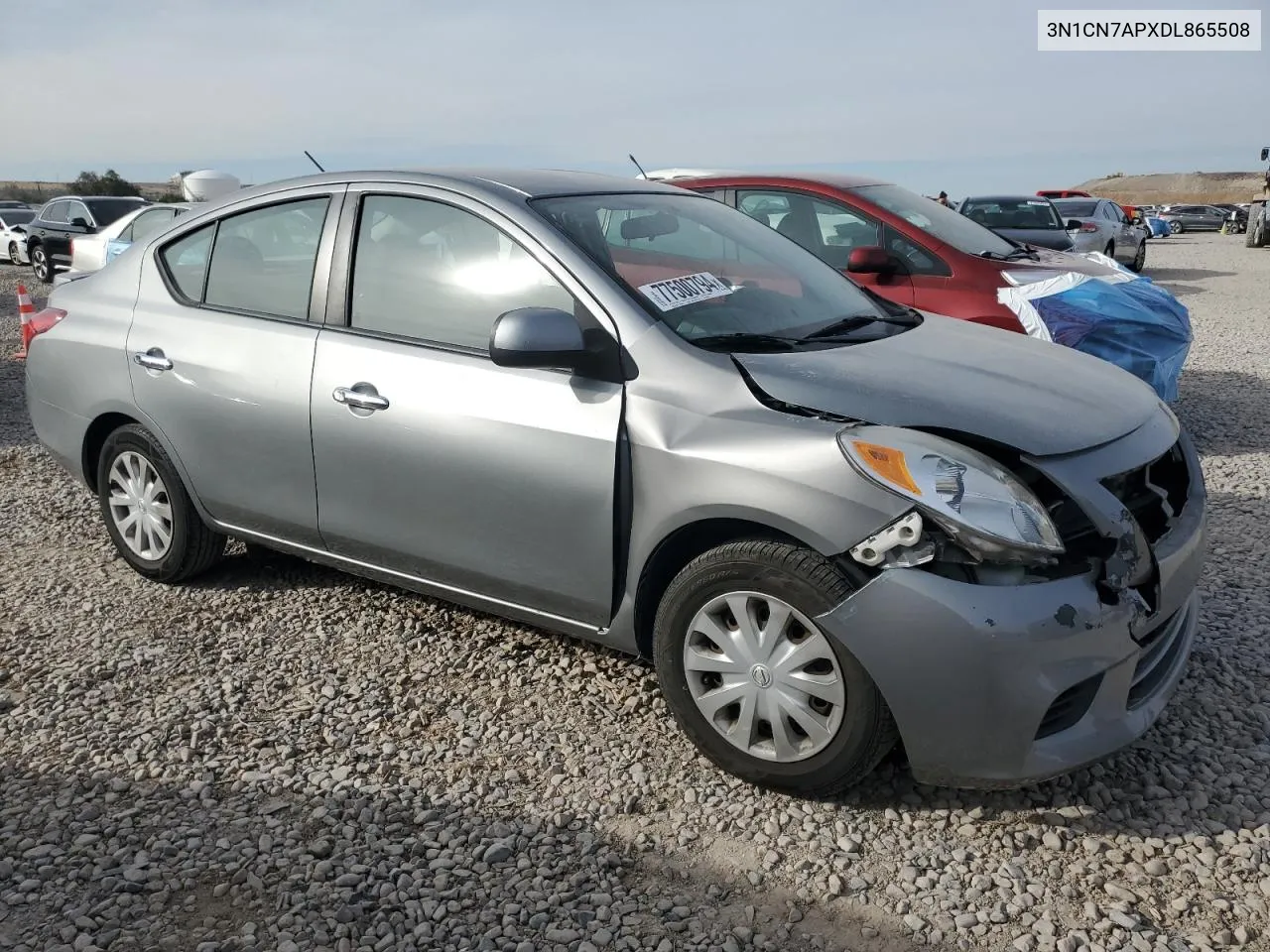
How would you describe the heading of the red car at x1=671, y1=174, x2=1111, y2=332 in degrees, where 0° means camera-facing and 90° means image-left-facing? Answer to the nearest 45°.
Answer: approximately 315°

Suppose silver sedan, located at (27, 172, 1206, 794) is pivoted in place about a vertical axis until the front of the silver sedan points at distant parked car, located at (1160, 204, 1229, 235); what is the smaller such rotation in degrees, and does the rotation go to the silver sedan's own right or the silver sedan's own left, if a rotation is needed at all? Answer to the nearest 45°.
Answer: approximately 90° to the silver sedan's own left

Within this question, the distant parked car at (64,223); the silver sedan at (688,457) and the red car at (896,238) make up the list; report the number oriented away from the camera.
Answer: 0

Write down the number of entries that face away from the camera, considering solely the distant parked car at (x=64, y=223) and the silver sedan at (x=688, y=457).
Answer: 0

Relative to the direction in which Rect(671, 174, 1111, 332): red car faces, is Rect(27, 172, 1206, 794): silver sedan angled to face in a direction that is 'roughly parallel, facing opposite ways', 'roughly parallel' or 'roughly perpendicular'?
roughly parallel

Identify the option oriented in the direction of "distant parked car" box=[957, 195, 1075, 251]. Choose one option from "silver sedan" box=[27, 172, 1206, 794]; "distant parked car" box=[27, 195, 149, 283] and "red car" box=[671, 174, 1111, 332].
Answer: "distant parked car" box=[27, 195, 149, 283]

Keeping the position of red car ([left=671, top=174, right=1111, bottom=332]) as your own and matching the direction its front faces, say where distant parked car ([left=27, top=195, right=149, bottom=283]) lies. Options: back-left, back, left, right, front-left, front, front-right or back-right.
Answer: back

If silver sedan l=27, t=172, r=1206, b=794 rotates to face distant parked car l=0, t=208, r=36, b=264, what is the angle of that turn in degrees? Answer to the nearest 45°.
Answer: approximately 180°

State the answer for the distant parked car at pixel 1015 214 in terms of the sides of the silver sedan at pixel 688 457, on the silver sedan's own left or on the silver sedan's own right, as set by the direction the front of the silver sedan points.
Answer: on the silver sedan's own left

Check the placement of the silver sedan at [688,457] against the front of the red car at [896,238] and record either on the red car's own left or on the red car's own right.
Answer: on the red car's own right

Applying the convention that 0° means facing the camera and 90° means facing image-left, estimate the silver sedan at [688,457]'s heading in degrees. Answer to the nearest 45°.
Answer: approximately 315°
